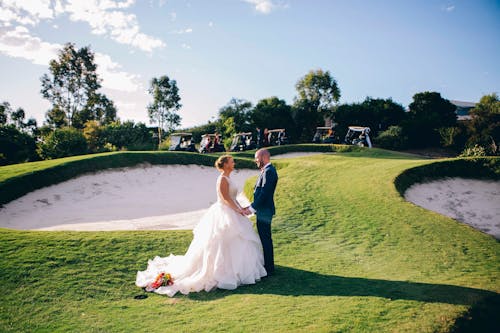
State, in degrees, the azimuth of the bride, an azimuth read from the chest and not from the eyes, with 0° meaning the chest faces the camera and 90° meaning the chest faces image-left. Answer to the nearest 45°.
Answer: approximately 270°

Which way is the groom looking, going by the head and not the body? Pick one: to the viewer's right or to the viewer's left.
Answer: to the viewer's left

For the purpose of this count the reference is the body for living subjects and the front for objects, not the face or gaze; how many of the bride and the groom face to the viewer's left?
1

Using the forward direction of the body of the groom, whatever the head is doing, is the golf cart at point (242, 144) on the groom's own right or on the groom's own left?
on the groom's own right

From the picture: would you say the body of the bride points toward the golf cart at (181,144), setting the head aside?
no

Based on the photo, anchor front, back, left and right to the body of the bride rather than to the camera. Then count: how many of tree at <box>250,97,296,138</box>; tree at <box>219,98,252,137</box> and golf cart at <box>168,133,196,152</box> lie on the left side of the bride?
3

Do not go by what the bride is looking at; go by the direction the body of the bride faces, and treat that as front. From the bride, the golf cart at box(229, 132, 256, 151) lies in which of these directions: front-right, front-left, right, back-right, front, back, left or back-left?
left

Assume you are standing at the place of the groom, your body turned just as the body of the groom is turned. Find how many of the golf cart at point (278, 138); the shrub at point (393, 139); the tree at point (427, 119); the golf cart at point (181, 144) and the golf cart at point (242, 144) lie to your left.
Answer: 0

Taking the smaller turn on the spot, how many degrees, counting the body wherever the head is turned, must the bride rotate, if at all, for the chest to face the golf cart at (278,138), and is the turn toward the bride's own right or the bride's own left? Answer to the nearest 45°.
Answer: approximately 90° to the bride's own left

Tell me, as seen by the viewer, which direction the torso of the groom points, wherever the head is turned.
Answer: to the viewer's left

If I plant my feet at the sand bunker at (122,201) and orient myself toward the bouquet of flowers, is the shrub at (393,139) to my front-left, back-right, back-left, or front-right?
back-left

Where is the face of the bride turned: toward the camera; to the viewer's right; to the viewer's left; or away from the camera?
to the viewer's right

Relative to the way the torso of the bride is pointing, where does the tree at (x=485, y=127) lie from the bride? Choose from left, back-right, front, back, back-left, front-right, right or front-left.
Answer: front-left

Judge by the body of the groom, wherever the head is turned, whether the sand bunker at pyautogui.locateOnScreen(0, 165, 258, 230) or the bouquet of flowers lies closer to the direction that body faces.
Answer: the bouquet of flowers

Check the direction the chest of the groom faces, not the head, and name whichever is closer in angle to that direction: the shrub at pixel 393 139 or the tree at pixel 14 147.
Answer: the tree

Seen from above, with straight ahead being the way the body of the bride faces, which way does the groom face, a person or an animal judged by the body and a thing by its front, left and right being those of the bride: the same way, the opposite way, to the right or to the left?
the opposite way

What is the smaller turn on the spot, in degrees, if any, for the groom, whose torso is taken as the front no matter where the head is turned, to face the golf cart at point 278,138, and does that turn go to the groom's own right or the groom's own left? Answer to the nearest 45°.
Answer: approximately 90° to the groom's own right
